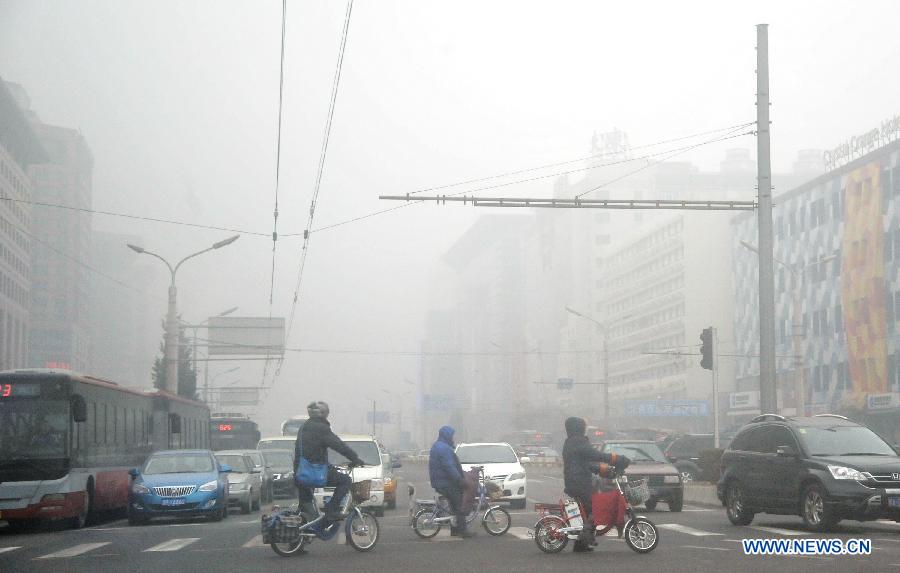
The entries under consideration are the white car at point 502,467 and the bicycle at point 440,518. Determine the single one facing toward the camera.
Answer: the white car

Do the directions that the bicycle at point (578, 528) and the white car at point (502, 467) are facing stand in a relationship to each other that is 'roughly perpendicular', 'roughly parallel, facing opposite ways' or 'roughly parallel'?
roughly perpendicular

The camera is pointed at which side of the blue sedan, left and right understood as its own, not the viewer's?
front

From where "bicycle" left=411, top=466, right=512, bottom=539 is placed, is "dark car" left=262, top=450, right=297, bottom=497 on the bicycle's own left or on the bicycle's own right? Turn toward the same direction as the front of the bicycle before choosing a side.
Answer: on the bicycle's own left

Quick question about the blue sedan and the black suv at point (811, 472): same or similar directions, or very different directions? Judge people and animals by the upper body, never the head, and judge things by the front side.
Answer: same or similar directions

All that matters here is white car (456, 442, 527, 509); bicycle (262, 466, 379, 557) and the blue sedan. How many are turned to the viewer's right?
1

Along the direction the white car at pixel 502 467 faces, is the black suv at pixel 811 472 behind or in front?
in front

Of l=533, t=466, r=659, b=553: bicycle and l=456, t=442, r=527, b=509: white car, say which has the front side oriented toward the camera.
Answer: the white car

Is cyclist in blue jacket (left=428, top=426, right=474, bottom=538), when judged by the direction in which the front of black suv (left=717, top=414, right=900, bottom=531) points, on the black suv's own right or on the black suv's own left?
on the black suv's own right

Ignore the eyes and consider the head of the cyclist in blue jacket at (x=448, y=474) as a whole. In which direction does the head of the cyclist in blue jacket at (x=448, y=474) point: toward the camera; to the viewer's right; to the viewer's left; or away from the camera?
to the viewer's right

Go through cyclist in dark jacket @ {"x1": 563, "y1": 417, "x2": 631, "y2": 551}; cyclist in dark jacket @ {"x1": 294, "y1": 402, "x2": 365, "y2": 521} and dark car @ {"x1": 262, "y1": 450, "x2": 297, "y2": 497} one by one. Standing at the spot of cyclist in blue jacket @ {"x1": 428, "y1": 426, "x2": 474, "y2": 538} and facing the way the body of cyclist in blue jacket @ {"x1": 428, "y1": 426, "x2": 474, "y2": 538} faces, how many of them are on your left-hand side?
1

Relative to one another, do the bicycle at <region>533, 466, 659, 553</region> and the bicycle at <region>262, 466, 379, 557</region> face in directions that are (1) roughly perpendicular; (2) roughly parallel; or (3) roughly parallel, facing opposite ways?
roughly parallel

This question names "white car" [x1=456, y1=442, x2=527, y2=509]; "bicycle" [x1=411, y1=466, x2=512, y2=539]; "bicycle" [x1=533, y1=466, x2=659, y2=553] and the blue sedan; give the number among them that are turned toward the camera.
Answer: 2

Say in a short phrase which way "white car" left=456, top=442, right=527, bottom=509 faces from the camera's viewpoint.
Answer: facing the viewer

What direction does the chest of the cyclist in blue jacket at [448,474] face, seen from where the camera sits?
to the viewer's right

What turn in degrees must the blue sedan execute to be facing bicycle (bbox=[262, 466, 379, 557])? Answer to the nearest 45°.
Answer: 0° — it already faces it

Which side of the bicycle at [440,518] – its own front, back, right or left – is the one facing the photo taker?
right

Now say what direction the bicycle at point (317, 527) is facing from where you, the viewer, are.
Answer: facing to the right of the viewer

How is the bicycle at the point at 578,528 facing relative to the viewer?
to the viewer's right

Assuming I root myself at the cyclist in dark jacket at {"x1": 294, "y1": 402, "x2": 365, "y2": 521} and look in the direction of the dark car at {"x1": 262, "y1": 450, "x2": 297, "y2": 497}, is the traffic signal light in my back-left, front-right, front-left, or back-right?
front-right

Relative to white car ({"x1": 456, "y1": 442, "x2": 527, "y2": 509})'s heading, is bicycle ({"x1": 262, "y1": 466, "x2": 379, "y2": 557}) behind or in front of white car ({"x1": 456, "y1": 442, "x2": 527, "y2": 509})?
in front

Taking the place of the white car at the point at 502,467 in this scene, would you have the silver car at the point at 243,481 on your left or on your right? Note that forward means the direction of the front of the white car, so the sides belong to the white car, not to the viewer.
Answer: on your right
